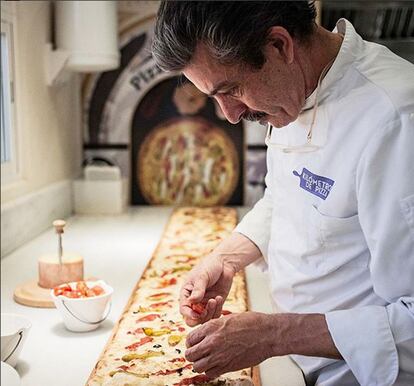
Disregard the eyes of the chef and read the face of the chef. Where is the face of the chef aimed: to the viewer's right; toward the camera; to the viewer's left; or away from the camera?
to the viewer's left

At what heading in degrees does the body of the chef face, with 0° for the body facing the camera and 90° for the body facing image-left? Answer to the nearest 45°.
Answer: approximately 45°

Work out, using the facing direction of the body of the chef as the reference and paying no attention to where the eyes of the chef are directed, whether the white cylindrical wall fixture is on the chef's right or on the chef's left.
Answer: on the chef's right

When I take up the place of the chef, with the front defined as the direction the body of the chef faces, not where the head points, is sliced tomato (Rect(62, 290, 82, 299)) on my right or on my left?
on my right
